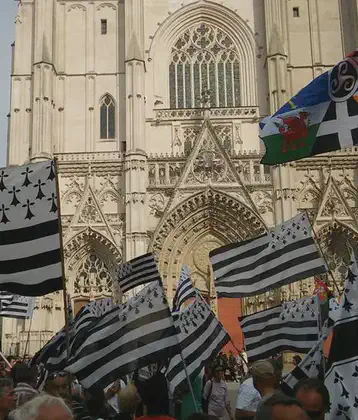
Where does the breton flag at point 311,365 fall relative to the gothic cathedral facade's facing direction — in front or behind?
in front

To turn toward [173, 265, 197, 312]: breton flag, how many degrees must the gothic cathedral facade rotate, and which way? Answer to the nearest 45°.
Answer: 0° — it already faces it

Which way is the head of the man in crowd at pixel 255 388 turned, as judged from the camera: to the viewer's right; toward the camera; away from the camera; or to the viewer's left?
away from the camera

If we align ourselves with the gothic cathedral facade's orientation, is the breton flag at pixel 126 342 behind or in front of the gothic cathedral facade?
in front

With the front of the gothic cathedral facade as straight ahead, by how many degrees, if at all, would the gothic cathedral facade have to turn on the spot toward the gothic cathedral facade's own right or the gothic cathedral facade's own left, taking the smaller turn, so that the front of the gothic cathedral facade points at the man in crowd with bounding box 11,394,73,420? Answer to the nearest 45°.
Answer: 0° — it already faces them

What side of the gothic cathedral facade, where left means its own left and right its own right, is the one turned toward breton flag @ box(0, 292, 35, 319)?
front

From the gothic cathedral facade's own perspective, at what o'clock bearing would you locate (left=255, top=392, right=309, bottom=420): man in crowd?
The man in crowd is roughly at 12 o'clock from the gothic cathedral facade.
